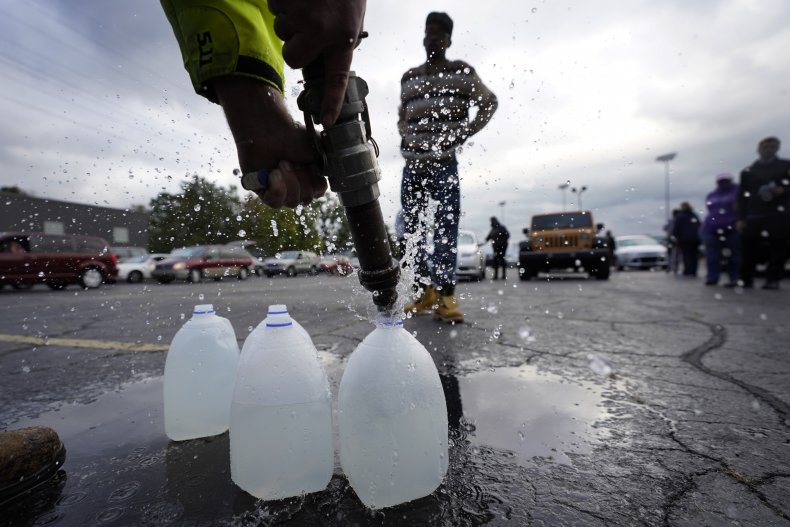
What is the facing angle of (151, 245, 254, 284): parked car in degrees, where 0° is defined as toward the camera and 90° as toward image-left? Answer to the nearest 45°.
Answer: approximately 45°

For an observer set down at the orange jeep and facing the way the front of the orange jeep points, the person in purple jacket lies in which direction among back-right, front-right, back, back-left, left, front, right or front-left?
front-left

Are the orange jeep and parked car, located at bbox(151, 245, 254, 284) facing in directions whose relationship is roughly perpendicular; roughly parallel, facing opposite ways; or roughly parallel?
roughly parallel

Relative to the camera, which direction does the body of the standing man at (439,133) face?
toward the camera

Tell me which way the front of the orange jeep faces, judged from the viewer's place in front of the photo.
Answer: facing the viewer

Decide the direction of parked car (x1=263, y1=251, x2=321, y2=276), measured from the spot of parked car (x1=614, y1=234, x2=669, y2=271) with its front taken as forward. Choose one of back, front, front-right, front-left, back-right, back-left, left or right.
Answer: front-right

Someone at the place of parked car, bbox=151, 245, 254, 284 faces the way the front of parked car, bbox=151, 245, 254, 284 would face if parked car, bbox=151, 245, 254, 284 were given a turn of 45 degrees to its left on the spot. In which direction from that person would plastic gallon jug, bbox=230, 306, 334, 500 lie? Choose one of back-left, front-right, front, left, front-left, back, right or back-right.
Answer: front

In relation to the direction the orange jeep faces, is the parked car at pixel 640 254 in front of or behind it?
behind

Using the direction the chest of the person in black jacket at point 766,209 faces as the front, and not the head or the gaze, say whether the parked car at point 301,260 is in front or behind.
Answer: in front
